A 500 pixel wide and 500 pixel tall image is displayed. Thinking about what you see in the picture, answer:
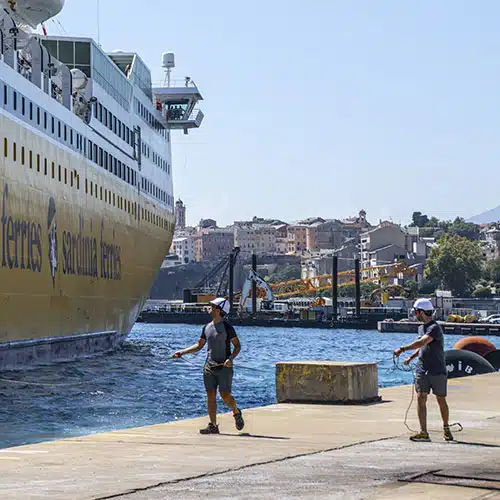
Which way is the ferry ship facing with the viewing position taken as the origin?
facing away from the viewer and to the right of the viewer

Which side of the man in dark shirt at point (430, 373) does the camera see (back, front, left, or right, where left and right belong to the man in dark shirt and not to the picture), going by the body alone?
left

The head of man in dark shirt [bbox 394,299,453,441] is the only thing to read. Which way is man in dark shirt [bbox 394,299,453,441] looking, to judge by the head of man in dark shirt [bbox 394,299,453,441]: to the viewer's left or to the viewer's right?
to the viewer's left

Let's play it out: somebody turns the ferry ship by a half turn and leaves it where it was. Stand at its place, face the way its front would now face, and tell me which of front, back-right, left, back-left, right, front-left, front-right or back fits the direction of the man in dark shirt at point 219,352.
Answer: front-left

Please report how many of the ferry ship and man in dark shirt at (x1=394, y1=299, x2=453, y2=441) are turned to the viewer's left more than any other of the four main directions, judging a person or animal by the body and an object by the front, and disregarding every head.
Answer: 1

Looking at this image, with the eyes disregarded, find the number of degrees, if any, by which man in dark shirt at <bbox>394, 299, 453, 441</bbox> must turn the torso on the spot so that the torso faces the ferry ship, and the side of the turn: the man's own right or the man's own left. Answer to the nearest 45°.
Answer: approximately 45° to the man's own right

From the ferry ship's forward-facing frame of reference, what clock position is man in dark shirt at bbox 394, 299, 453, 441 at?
The man in dark shirt is roughly at 4 o'clock from the ferry ship.
